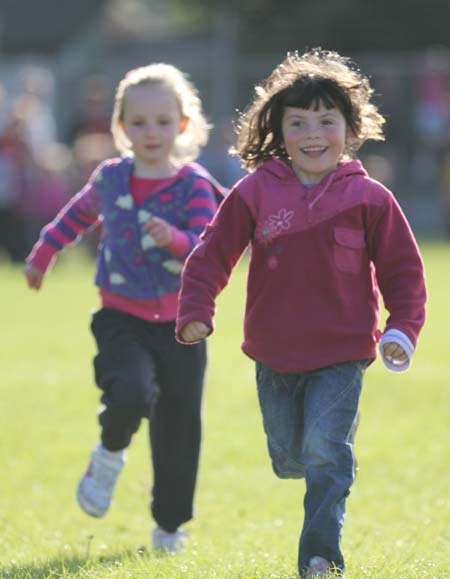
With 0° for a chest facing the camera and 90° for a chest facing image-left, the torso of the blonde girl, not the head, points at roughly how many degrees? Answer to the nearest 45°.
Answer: approximately 0°
